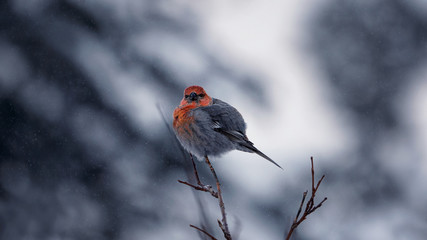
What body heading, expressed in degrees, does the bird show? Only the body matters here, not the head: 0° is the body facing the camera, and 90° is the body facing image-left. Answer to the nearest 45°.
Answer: approximately 45°

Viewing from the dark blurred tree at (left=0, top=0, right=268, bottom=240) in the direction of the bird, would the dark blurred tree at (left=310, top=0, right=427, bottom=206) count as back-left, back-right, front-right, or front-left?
front-left

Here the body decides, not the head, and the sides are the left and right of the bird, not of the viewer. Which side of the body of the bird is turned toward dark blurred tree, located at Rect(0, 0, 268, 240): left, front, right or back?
right

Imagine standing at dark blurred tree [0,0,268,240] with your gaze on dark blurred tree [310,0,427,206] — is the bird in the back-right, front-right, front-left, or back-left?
front-right

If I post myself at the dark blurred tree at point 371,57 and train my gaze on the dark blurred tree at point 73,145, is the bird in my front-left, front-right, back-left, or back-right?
front-left
